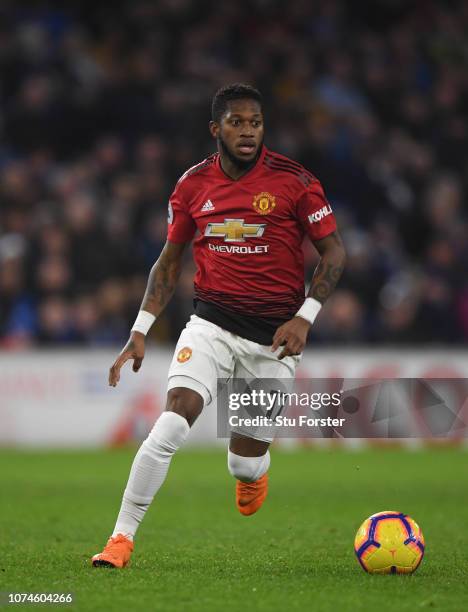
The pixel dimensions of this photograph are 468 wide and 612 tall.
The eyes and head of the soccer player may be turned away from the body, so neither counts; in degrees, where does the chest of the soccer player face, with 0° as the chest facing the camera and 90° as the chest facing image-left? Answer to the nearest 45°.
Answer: approximately 0°

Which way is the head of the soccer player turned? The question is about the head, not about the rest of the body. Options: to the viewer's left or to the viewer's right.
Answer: to the viewer's right
